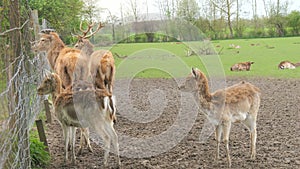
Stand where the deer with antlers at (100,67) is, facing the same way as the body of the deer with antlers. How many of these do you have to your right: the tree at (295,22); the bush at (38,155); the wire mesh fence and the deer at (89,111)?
1

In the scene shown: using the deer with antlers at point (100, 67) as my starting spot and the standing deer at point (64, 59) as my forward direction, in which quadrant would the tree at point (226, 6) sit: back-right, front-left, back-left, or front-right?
back-right

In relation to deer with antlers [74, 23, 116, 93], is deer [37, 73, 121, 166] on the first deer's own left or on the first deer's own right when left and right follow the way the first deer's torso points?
on the first deer's own left

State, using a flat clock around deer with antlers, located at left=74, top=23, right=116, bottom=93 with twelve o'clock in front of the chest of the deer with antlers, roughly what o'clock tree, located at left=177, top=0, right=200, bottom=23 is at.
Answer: The tree is roughly at 2 o'clock from the deer with antlers.

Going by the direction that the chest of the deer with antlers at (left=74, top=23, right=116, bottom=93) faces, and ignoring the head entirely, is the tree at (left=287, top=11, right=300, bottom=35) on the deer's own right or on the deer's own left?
on the deer's own right

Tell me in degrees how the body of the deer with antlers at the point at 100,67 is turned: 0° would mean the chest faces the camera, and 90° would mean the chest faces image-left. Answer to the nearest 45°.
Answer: approximately 135°

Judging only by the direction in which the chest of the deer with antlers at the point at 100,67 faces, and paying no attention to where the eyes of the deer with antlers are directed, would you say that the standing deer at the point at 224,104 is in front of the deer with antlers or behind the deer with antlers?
behind

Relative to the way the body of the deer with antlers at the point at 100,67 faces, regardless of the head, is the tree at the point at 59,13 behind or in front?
in front

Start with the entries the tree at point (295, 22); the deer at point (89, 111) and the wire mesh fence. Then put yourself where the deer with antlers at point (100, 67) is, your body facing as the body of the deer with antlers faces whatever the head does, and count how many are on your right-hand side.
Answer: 1

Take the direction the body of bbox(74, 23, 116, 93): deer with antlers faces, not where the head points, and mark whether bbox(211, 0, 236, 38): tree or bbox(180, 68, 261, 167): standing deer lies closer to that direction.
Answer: the tree

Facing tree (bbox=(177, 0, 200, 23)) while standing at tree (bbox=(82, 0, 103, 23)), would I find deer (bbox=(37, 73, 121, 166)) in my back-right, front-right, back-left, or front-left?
back-right

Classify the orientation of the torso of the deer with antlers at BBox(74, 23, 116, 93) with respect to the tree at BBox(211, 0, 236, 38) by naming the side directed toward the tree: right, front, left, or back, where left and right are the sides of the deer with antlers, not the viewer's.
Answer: right

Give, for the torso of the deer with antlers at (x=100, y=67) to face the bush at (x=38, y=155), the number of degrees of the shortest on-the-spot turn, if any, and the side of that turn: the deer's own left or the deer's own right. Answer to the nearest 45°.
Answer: approximately 135° to the deer's own left

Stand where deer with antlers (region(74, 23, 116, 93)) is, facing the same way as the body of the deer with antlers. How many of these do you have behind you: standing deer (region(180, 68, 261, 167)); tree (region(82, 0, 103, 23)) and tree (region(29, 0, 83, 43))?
1
